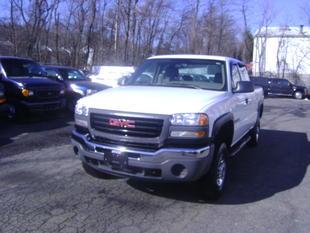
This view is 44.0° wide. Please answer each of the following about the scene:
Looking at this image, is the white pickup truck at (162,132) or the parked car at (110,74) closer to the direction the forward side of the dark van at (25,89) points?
the white pickup truck

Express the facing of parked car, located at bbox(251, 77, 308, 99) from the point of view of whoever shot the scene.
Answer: facing to the right of the viewer

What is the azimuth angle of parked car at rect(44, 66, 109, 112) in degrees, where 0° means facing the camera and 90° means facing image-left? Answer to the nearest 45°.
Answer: approximately 315°

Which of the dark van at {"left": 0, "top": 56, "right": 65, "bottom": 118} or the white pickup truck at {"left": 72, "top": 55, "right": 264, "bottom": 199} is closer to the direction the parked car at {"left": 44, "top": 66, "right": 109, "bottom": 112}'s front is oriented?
the white pickup truck

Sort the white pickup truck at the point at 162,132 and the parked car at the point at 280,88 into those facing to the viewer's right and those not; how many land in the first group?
1

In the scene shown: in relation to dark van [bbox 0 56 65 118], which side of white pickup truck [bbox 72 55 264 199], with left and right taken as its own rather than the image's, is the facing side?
right

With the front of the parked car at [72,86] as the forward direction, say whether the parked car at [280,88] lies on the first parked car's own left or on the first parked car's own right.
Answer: on the first parked car's own left

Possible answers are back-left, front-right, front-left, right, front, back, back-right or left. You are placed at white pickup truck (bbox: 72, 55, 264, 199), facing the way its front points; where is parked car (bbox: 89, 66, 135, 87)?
back-right

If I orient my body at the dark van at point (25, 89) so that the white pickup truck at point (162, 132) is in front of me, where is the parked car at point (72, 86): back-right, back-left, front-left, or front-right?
back-left
